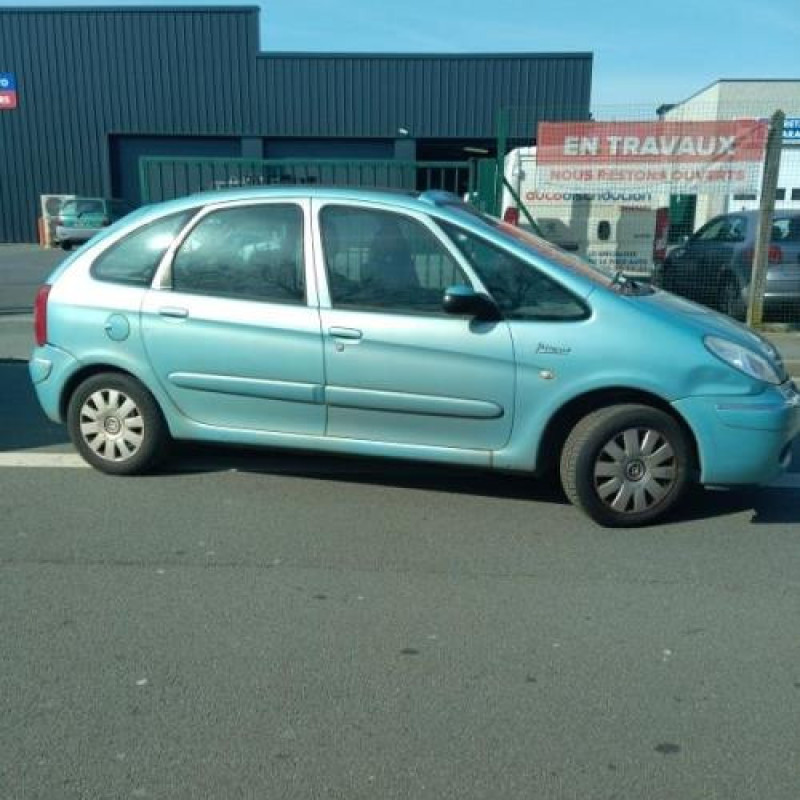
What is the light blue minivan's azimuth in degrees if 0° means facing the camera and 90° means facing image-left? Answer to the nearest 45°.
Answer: approximately 270°

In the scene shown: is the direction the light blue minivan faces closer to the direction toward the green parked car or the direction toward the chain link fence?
the chain link fence

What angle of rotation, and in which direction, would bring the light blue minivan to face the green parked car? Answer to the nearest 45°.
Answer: approximately 135° to its left

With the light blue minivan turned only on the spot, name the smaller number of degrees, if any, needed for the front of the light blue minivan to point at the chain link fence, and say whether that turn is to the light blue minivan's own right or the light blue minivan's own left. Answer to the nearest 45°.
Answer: approximately 45° to the light blue minivan's own left
